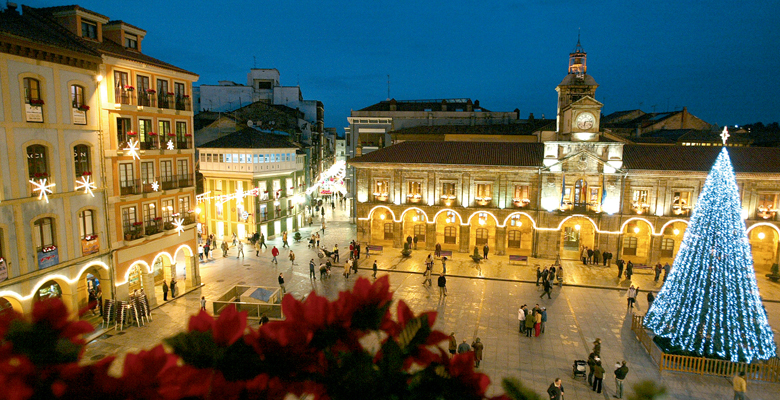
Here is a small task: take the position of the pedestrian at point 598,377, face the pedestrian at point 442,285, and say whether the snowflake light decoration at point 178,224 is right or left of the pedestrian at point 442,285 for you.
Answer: left

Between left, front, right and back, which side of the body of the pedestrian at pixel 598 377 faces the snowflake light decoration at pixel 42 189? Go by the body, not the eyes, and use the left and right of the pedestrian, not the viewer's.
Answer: left

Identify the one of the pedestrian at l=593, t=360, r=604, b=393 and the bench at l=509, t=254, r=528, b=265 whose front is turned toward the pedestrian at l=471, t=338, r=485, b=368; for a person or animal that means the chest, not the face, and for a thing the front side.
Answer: the bench

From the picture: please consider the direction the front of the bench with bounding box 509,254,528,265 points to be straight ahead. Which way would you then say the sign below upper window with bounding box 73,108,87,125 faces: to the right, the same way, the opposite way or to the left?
to the left

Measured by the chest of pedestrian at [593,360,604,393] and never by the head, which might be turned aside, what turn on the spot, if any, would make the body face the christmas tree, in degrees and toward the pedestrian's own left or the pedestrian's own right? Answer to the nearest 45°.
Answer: approximately 45° to the pedestrian's own right

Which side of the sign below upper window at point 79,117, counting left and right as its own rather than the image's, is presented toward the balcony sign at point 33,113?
right

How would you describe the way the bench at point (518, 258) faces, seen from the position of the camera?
facing the viewer

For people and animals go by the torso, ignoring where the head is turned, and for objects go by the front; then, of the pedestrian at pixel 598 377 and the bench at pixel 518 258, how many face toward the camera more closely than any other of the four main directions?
1

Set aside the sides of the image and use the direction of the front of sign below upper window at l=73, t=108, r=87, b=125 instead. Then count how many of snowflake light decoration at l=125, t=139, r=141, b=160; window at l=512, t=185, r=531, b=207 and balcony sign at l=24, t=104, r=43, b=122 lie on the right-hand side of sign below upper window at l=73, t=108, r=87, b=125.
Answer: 1

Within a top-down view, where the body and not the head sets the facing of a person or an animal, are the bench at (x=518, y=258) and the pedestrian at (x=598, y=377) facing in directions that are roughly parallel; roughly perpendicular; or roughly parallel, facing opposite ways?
roughly parallel, facing opposite ways

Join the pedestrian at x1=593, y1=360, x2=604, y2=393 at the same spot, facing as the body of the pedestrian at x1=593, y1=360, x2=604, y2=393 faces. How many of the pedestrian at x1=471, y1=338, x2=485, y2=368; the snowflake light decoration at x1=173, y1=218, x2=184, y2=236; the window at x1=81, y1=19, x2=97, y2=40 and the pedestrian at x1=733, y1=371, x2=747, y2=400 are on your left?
3

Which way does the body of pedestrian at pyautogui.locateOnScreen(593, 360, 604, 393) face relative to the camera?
away from the camera

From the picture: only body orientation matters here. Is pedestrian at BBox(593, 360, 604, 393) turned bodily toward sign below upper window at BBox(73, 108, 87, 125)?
no

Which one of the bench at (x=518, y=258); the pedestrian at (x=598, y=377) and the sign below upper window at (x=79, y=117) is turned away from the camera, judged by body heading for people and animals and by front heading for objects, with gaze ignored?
the pedestrian
